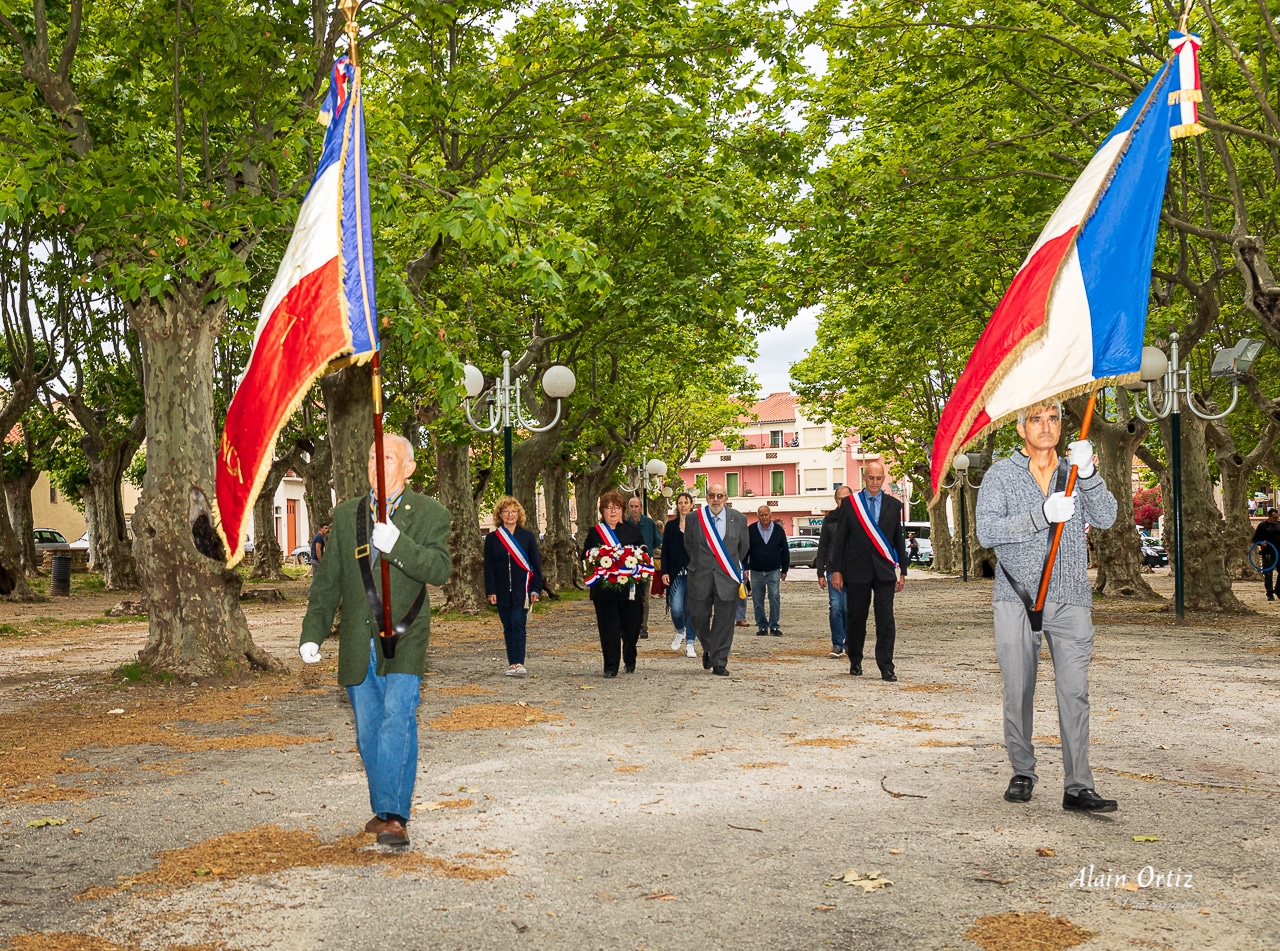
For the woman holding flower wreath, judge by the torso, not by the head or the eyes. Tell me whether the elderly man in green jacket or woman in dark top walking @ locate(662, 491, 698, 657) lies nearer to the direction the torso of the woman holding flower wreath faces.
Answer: the elderly man in green jacket

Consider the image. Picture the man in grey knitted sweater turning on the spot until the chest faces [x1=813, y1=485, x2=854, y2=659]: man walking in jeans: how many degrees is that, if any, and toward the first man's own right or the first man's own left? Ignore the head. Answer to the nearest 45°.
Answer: approximately 180°

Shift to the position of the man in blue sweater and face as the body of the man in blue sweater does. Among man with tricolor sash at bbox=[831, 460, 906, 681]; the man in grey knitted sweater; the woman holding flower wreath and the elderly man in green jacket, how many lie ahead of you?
4

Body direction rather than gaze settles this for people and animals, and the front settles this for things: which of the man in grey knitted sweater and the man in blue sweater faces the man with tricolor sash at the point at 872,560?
the man in blue sweater

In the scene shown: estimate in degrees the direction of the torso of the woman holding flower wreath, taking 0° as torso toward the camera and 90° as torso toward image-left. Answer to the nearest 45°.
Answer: approximately 0°

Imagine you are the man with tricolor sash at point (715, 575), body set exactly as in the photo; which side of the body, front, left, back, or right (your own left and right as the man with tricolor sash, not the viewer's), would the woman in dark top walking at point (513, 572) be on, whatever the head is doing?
right

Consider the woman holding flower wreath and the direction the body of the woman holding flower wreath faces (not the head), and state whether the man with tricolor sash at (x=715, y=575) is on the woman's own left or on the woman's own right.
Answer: on the woman's own left

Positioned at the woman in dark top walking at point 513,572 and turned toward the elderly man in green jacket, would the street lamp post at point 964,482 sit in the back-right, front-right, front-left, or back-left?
back-left

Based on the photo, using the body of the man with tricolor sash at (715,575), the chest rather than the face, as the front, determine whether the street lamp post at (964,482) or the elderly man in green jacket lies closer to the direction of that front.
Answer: the elderly man in green jacket

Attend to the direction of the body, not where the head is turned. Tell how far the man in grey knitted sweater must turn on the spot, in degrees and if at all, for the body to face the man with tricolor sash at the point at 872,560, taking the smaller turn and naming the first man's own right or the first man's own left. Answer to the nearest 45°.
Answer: approximately 180°
